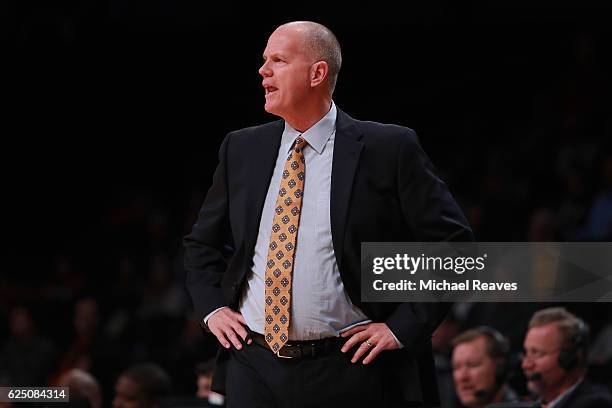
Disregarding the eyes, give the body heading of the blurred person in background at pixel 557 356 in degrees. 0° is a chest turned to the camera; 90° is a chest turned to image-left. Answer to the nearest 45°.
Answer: approximately 45°

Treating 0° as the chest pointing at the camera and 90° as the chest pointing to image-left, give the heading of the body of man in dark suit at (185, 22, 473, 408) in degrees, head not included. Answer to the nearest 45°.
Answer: approximately 45°

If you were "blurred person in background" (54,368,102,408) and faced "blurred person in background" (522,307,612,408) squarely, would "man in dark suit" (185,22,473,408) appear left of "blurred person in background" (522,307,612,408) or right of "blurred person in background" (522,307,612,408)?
right

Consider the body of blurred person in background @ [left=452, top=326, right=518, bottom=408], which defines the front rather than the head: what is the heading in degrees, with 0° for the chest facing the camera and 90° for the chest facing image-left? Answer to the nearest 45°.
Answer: approximately 45°

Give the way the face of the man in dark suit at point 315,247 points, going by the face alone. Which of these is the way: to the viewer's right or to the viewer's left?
to the viewer's left

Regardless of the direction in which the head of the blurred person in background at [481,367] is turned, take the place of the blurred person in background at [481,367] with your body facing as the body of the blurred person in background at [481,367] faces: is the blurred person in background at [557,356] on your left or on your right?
on your left
